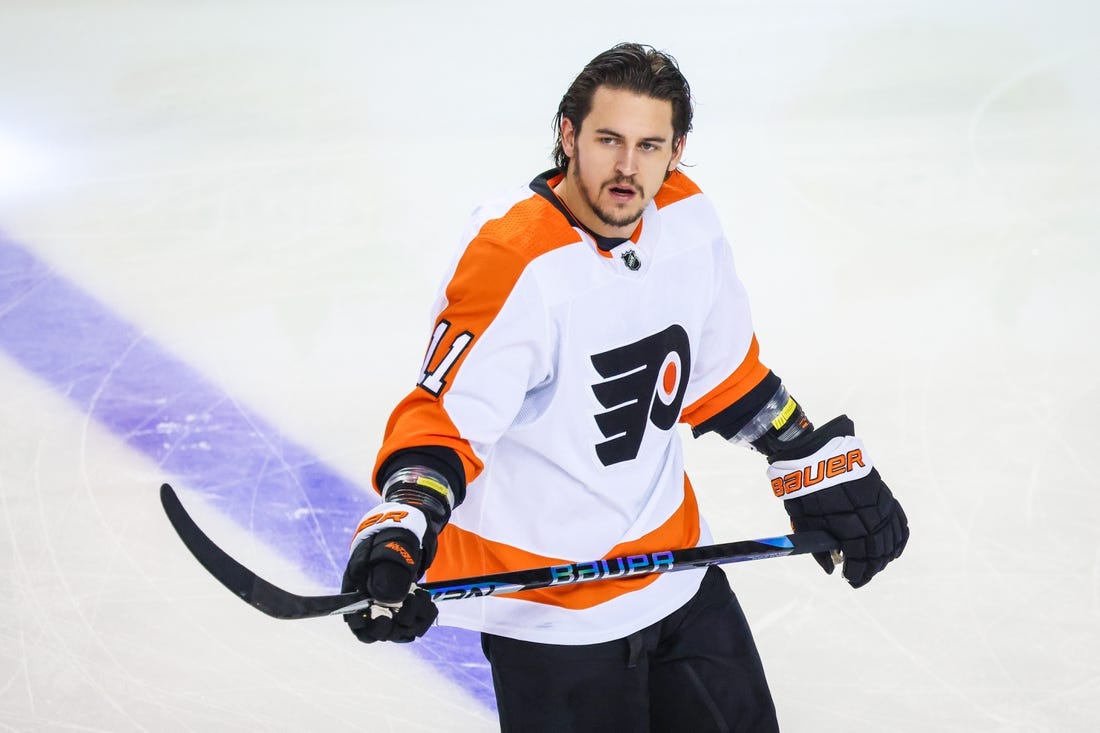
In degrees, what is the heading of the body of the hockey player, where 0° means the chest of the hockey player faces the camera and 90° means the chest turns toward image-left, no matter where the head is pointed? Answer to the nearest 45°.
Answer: approximately 315°
